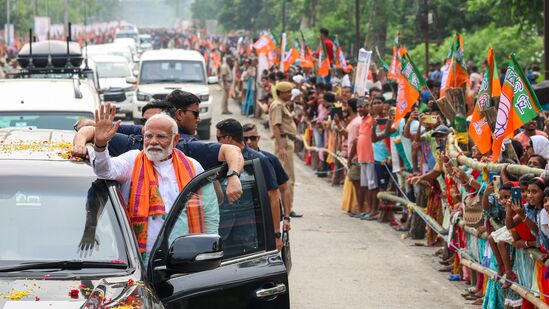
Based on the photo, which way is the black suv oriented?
toward the camera

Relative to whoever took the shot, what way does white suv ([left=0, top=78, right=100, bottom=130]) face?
facing the viewer

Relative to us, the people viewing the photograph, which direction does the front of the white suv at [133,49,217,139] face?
facing the viewer

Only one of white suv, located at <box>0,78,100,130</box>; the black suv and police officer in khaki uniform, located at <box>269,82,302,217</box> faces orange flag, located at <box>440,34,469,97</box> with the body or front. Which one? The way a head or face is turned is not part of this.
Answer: the police officer in khaki uniform

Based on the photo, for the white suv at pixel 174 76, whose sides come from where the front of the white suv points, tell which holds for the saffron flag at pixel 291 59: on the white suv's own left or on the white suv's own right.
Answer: on the white suv's own left

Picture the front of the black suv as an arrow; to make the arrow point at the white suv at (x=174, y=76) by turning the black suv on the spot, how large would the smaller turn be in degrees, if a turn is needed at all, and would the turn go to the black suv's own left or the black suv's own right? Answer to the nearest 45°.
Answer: approximately 180°

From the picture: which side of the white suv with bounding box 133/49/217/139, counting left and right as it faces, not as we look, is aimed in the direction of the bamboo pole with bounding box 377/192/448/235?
front

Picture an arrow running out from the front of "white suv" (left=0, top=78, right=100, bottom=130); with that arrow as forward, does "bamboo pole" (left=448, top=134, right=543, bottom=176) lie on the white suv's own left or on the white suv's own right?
on the white suv's own left
